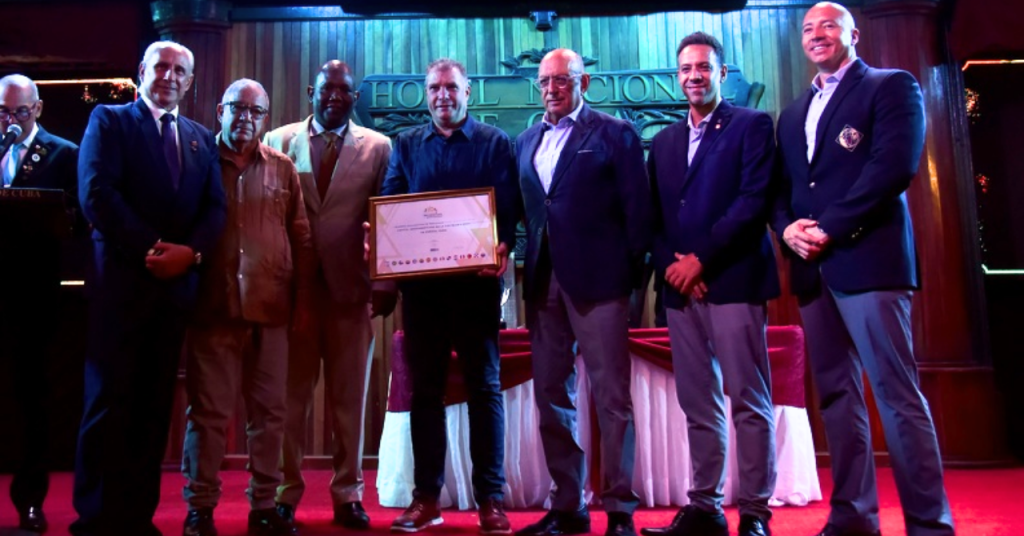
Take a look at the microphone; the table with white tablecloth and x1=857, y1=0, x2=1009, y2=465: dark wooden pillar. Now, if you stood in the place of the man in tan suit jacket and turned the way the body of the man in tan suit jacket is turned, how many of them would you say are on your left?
2

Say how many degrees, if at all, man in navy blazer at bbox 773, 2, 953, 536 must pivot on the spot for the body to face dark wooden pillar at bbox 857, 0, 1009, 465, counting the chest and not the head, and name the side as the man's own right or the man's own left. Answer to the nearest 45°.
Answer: approximately 135° to the man's own right

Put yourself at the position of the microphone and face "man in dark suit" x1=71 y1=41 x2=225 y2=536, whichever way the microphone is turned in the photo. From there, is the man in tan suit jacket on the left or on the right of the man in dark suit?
left

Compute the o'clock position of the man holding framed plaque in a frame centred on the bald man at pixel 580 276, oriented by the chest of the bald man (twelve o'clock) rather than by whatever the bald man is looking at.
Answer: The man holding framed plaque is roughly at 2 o'clock from the bald man.

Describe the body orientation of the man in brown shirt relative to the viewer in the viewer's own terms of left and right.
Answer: facing the viewer

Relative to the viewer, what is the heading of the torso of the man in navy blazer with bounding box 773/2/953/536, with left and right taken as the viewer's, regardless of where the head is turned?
facing the viewer and to the left of the viewer

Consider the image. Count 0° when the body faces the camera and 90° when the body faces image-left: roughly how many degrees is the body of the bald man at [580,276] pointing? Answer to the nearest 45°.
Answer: approximately 45°

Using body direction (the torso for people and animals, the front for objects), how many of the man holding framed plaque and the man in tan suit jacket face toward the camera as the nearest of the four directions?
2

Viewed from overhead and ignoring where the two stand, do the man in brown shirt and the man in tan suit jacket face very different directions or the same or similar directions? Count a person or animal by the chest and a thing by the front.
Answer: same or similar directions

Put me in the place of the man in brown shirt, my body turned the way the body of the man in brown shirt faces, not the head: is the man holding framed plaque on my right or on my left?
on my left

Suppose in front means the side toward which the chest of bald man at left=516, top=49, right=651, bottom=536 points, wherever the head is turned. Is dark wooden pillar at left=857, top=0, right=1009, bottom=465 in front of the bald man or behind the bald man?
behind

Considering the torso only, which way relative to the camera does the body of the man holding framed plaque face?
toward the camera

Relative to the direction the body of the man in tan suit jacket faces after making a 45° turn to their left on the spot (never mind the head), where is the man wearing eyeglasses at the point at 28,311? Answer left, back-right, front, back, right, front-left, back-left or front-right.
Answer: back-right

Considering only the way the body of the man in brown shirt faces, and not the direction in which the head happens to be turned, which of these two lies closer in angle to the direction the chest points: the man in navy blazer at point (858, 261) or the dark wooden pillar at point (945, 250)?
the man in navy blazer

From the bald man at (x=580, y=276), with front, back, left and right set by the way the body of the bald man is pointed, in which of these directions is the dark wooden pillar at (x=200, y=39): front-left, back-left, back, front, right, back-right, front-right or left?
right
